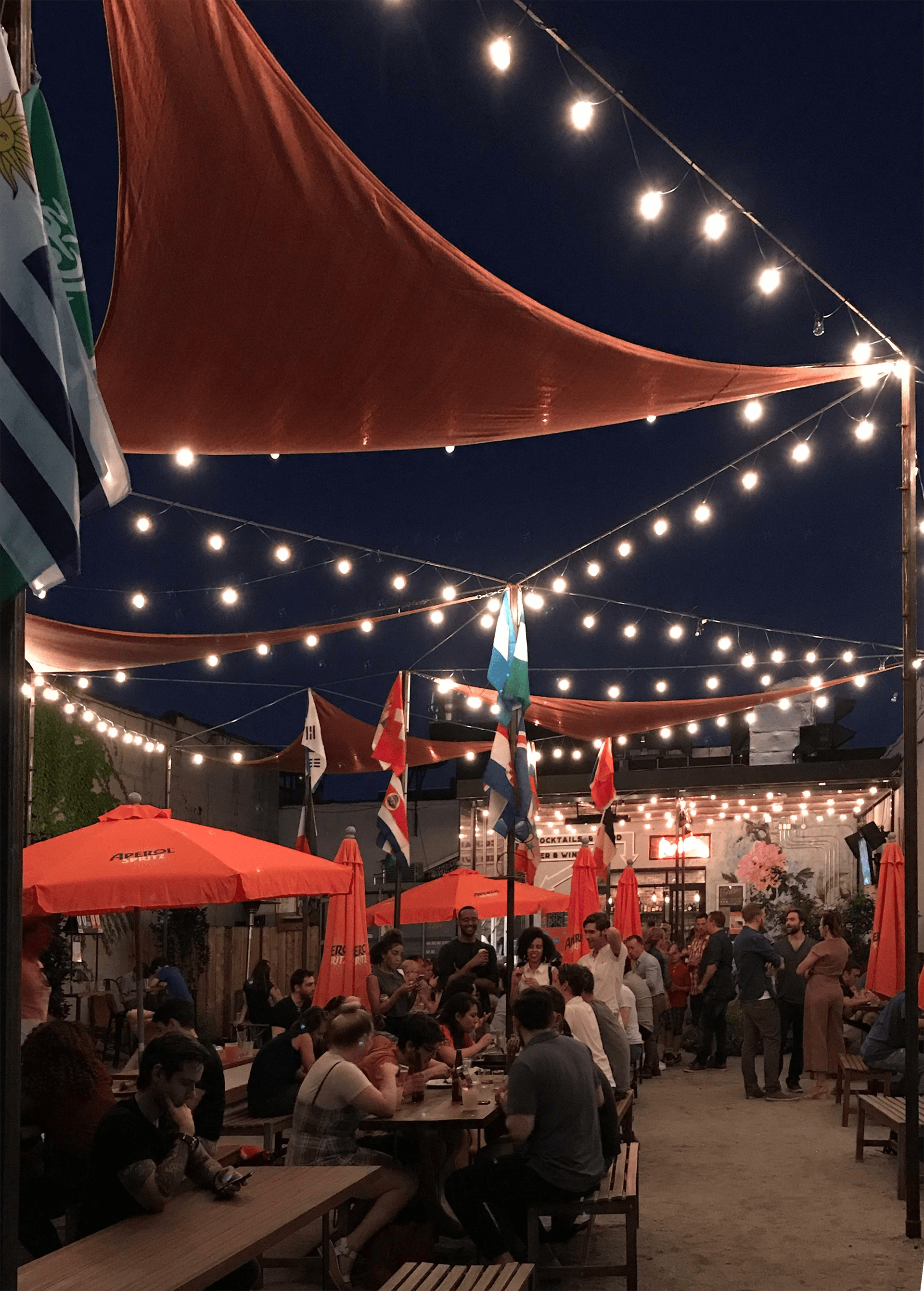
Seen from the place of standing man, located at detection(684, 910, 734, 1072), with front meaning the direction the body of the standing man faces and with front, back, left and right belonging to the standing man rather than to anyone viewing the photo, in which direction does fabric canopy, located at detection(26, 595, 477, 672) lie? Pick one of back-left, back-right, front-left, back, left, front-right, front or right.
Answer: front-left

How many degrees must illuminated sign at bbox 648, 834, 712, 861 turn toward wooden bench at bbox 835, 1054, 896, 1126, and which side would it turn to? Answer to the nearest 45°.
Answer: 0° — it already faces it

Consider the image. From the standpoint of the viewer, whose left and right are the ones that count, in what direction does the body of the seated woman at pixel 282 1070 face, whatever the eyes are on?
facing away from the viewer and to the right of the viewer

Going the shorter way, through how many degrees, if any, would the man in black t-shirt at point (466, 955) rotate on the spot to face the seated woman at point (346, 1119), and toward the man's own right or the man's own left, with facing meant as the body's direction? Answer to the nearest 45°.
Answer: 0° — they already face them

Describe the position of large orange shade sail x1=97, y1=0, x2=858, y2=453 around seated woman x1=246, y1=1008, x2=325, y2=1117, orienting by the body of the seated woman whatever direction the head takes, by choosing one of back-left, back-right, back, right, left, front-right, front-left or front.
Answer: back-right

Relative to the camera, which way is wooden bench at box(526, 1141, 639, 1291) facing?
to the viewer's left

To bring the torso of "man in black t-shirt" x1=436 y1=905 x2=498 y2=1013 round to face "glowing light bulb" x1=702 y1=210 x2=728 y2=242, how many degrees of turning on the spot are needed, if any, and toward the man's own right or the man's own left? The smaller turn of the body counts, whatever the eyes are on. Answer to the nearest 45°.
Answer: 0° — they already face it
